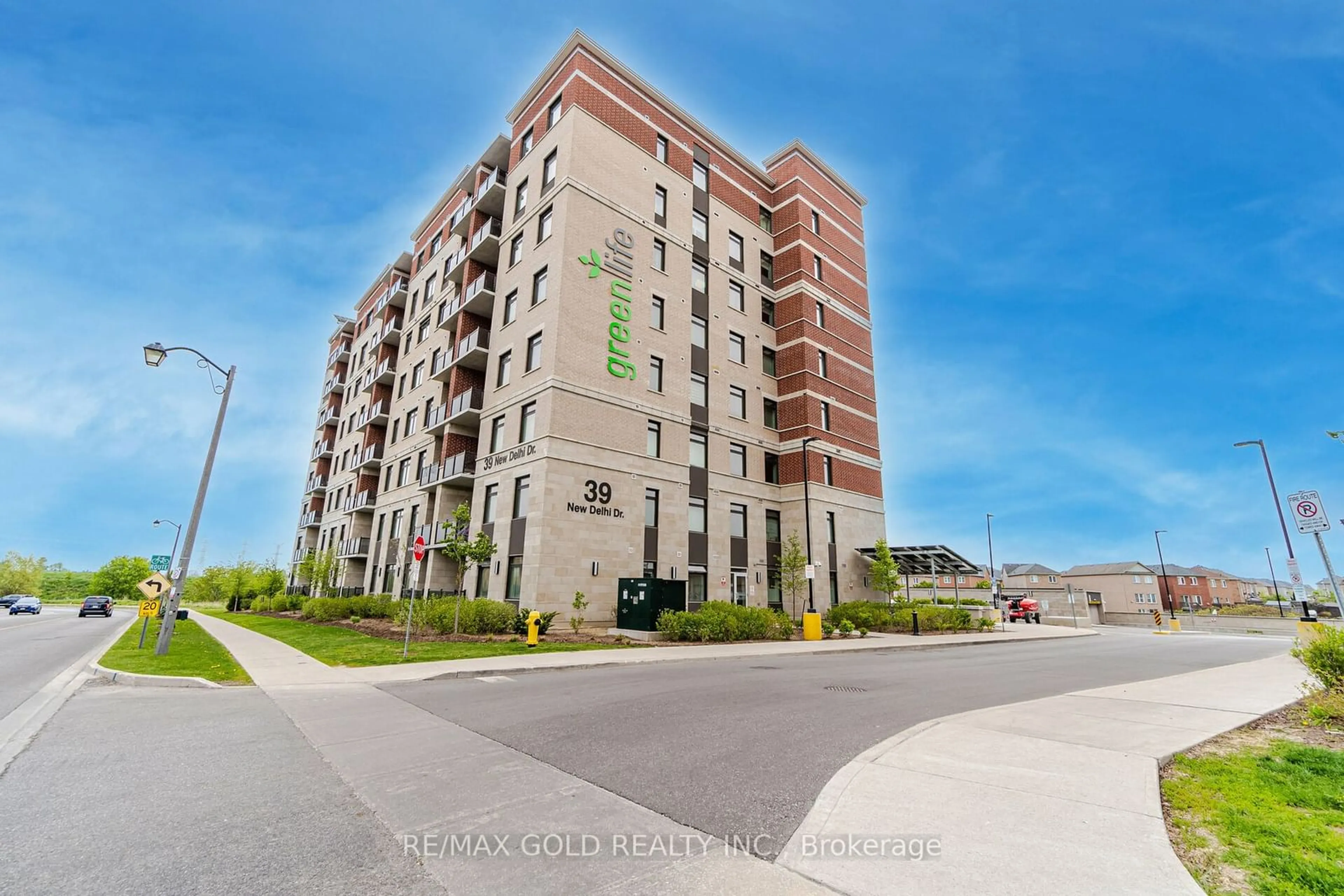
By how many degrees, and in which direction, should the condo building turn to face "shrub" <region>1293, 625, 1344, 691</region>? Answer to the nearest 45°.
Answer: approximately 45° to its left

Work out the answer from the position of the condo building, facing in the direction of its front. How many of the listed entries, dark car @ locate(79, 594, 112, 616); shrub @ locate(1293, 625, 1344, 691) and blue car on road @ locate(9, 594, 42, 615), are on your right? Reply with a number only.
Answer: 2

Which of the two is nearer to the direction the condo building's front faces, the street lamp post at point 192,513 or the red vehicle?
the street lamp post

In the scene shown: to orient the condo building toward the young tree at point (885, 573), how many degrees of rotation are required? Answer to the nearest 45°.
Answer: approximately 135° to its left

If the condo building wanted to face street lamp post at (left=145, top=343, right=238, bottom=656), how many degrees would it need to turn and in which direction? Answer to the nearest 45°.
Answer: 0° — it already faces it

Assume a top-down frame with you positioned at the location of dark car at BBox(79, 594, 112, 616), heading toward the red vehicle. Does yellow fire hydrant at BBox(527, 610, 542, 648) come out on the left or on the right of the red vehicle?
right

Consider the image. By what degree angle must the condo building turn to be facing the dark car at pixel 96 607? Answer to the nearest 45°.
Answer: approximately 90° to its right

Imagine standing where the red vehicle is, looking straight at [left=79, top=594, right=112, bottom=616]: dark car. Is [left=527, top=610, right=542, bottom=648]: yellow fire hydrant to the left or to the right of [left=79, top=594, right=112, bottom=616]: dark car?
left

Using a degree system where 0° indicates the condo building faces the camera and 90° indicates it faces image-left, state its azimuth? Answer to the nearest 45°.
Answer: approximately 45°
